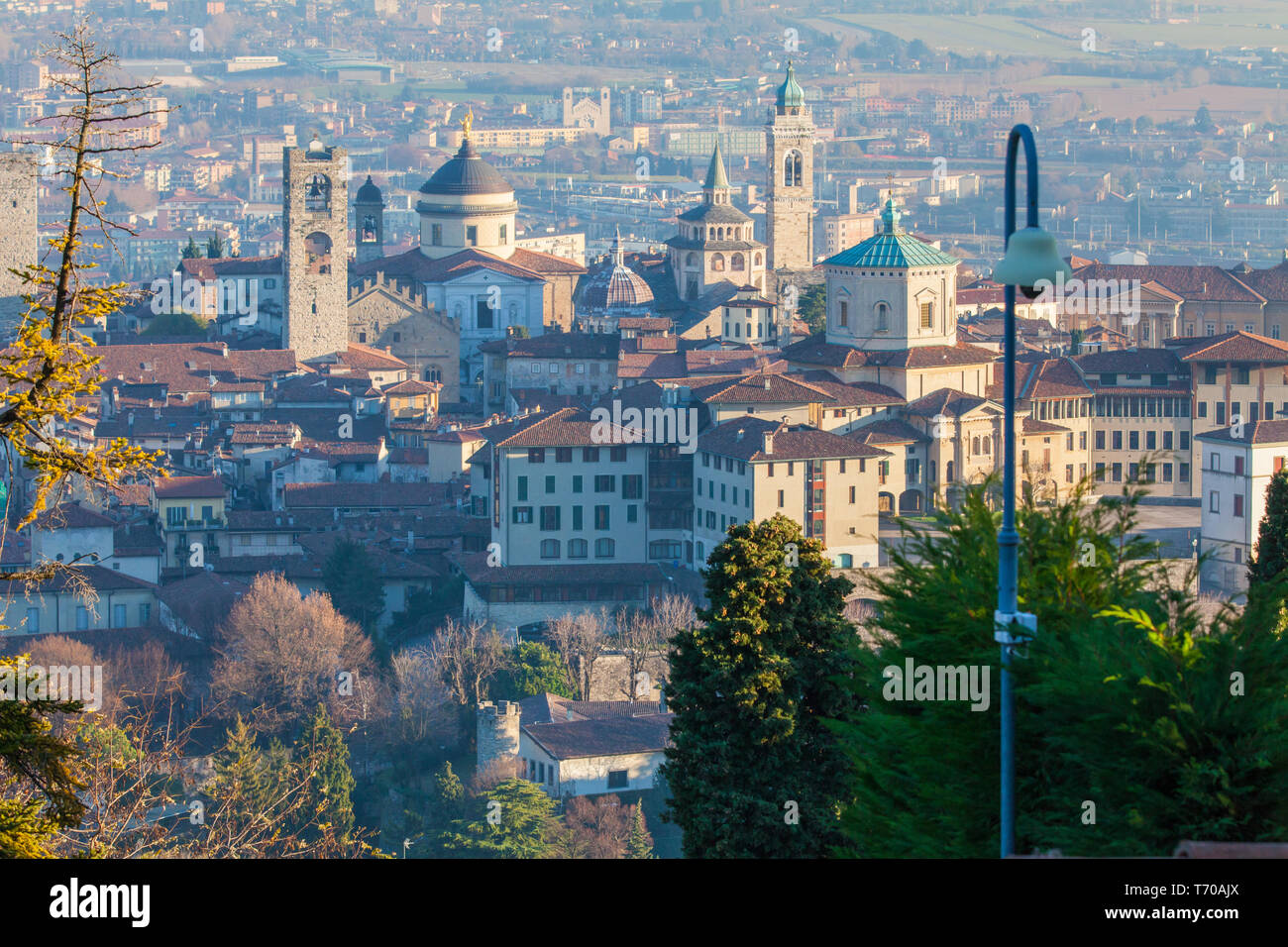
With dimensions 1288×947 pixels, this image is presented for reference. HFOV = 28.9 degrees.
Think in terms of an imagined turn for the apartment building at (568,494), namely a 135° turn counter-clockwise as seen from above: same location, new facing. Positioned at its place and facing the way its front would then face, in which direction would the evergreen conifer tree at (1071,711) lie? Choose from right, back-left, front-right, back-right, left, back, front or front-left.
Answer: back-right

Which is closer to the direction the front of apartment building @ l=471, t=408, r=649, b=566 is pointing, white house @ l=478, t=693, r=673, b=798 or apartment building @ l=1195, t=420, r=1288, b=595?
the white house

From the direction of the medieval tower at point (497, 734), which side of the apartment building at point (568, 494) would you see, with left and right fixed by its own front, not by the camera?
front

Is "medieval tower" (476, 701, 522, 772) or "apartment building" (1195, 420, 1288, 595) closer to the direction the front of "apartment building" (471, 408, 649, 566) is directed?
the medieval tower

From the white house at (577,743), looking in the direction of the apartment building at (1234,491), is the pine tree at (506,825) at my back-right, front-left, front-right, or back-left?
back-right

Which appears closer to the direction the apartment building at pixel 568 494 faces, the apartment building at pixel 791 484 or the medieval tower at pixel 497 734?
the medieval tower

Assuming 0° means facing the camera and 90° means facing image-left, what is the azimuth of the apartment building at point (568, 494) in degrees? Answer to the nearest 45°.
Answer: approximately 0°

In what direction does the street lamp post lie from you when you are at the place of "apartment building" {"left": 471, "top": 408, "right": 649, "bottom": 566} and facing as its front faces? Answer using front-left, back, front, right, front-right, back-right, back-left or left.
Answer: front

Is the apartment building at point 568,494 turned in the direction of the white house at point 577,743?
yes

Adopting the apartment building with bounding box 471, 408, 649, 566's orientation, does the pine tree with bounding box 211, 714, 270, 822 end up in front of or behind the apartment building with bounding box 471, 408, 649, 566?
in front

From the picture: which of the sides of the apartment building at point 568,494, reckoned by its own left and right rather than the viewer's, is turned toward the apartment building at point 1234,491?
left

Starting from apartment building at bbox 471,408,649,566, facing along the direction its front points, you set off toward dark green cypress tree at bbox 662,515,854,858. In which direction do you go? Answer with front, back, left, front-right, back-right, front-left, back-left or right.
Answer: front

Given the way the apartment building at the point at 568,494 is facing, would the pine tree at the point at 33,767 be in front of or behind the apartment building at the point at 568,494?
in front

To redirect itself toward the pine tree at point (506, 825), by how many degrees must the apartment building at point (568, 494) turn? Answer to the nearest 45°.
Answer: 0° — it already faces it

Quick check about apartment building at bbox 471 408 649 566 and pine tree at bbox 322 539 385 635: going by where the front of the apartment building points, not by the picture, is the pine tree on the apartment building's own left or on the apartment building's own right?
on the apartment building's own right

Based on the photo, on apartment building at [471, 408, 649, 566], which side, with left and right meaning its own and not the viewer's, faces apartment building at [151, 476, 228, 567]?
right
